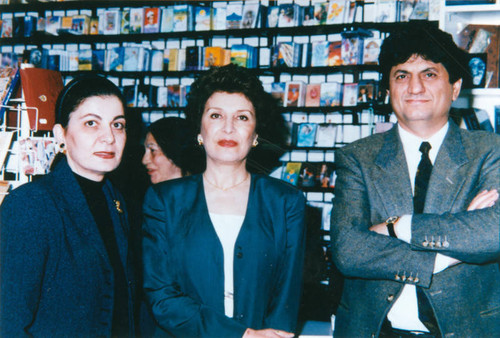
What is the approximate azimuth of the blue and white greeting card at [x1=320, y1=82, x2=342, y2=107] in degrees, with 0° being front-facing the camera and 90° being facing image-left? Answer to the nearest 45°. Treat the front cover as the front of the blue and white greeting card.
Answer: approximately 0°

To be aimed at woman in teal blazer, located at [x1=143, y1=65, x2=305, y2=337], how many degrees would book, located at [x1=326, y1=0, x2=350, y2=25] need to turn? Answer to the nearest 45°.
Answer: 0° — it already faces them

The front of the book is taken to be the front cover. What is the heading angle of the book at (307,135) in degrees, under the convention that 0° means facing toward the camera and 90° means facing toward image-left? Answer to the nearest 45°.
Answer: approximately 0°

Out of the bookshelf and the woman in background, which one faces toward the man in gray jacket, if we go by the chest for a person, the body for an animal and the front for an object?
the bookshelf

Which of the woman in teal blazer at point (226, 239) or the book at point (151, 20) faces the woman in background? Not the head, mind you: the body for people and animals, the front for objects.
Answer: the book
